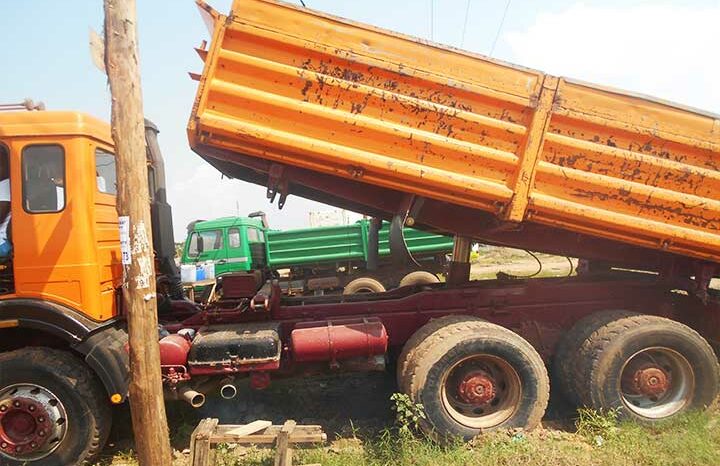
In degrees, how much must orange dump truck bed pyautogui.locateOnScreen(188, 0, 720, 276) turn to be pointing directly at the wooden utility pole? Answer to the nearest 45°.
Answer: approximately 45° to its left

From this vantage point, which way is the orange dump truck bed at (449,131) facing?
to the viewer's left
